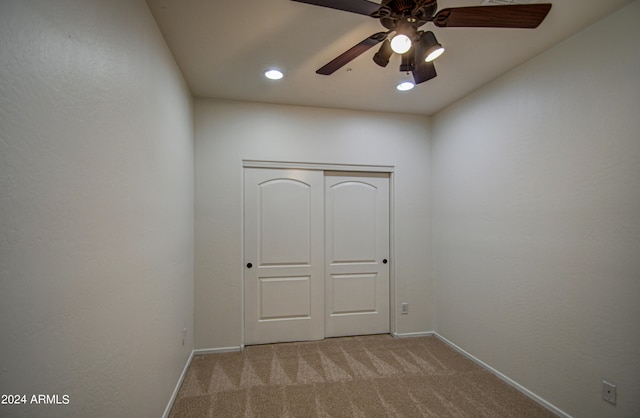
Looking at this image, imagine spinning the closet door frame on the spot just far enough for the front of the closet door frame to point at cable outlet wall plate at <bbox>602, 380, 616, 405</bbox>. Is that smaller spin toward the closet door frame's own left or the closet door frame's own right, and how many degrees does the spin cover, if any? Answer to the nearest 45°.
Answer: approximately 45° to the closet door frame's own left

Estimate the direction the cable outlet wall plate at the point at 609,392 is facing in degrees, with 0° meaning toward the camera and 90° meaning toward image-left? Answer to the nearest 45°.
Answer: approximately 45°

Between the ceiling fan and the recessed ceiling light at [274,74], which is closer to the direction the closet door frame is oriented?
the ceiling fan

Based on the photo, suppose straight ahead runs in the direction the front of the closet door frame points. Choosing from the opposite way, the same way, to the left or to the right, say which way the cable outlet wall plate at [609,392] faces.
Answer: to the right

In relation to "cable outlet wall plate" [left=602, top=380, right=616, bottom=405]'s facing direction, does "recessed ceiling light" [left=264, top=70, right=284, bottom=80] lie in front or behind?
in front

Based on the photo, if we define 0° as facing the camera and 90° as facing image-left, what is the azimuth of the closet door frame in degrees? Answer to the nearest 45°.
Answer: approximately 0°

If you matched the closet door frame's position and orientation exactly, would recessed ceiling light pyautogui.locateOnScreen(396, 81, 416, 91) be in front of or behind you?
in front
